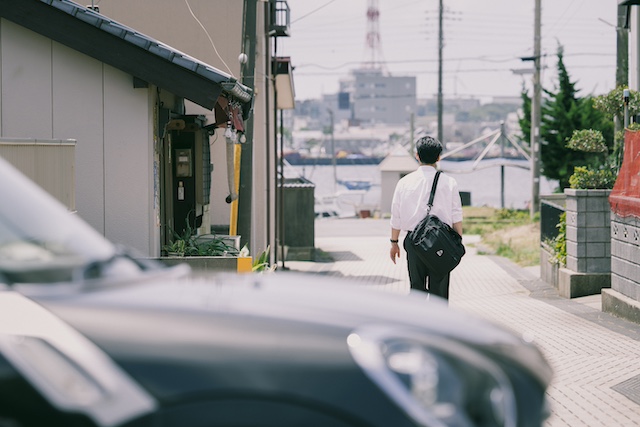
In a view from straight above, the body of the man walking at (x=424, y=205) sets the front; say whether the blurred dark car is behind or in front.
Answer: behind

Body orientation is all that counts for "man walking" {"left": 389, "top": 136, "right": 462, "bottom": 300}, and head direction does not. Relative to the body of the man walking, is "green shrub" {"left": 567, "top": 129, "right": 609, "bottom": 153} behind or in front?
in front

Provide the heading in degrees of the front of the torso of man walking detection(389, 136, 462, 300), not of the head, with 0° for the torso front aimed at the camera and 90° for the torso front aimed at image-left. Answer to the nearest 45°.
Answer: approximately 180°

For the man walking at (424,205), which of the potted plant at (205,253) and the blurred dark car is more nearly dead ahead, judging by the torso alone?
the potted plant

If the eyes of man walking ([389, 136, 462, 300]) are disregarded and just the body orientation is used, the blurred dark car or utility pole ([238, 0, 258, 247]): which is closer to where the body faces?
the utility pole

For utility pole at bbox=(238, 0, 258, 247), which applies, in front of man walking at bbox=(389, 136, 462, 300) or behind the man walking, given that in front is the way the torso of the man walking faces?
in front

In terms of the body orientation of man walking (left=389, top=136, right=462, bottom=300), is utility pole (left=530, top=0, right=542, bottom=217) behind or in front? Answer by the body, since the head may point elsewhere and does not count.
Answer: in front
